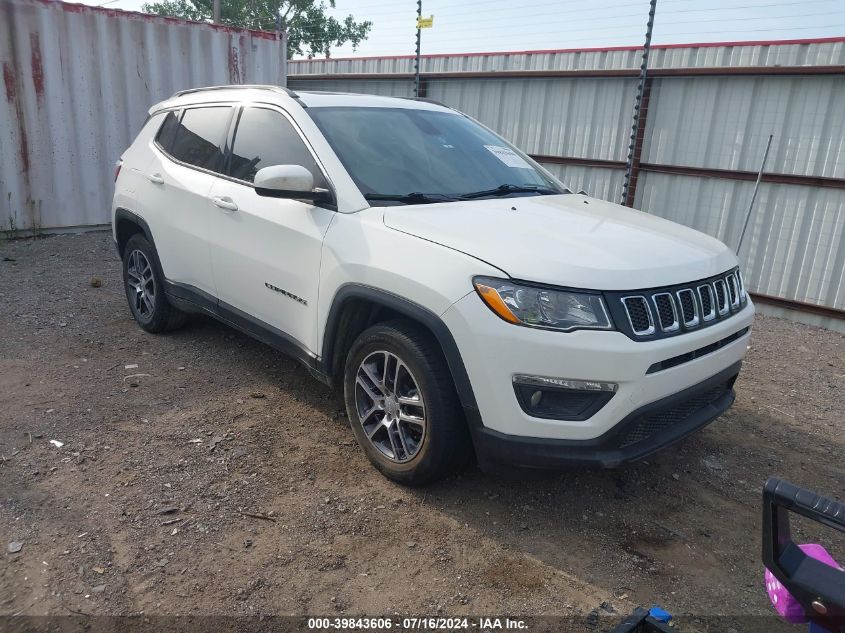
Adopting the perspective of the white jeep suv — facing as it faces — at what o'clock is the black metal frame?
The black metal frame is roughly at 1 o'clock from the white jeep suv.

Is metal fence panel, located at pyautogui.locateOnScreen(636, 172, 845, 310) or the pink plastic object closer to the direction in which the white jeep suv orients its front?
the pink plastic object

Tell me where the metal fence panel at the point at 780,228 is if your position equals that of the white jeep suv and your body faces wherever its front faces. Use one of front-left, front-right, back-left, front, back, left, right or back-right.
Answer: left

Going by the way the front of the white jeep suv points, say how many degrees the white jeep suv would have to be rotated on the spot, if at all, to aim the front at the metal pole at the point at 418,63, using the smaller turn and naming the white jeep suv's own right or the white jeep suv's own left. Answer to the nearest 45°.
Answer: approximately 135° to the white jeep suv's own left

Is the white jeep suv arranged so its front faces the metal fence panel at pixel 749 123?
no

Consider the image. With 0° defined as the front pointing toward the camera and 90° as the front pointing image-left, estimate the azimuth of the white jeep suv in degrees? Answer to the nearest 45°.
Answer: approximately 315°

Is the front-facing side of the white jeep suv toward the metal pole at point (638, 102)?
no

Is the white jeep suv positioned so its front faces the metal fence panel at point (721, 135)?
no

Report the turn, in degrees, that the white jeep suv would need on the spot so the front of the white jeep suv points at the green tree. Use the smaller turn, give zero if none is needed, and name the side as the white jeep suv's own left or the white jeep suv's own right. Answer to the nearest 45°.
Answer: approximately 135° to the white jeep suv's own left

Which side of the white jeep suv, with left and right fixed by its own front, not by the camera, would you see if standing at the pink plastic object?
front

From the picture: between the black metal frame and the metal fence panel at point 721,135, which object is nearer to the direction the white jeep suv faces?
the black metal frame

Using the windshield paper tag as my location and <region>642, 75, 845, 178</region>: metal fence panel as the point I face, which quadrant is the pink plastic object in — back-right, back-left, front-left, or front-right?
back-right
